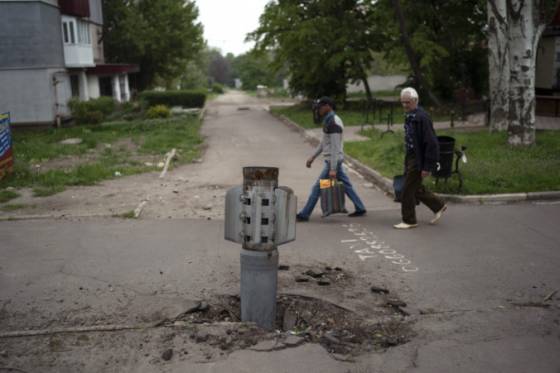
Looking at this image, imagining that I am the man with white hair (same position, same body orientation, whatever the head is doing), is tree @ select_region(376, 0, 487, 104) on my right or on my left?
on my right

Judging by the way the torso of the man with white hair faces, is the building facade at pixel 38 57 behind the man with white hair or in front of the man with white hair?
in front

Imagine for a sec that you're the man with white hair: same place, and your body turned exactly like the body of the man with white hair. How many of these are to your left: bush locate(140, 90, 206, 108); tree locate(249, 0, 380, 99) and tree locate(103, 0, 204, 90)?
0

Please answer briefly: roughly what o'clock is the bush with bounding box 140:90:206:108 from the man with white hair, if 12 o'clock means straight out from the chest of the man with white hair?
The bush is roughly at 2 o'clock from the man with white hair.

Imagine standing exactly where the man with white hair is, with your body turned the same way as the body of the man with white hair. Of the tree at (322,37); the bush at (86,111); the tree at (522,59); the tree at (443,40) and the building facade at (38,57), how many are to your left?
0

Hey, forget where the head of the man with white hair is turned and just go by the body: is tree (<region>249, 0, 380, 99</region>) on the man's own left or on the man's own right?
on the man's own right

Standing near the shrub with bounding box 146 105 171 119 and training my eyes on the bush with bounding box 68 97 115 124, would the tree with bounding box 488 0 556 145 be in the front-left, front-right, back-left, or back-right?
front-left

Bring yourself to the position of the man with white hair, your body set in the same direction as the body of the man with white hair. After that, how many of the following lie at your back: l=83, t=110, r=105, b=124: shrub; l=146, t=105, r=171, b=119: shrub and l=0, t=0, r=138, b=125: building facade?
0

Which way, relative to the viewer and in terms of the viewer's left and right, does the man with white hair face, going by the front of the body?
facing to the left of the viewer

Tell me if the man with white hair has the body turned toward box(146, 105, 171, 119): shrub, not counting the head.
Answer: no

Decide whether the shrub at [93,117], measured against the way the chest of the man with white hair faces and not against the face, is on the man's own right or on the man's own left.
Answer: on the man's own right

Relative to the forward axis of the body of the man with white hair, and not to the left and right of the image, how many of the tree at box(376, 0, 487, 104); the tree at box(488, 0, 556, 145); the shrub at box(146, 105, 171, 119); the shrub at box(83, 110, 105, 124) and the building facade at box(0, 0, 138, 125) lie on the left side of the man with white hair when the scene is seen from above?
0

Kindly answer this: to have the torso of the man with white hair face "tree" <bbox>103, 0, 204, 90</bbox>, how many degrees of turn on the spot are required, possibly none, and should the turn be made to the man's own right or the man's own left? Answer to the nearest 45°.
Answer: approximately 45° to the man's own right

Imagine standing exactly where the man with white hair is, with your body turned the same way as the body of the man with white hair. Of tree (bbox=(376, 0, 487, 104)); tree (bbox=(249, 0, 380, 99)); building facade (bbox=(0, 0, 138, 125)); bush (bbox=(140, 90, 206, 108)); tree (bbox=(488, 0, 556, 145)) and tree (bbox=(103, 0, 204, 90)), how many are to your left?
0

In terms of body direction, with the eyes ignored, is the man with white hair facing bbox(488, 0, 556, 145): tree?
no
